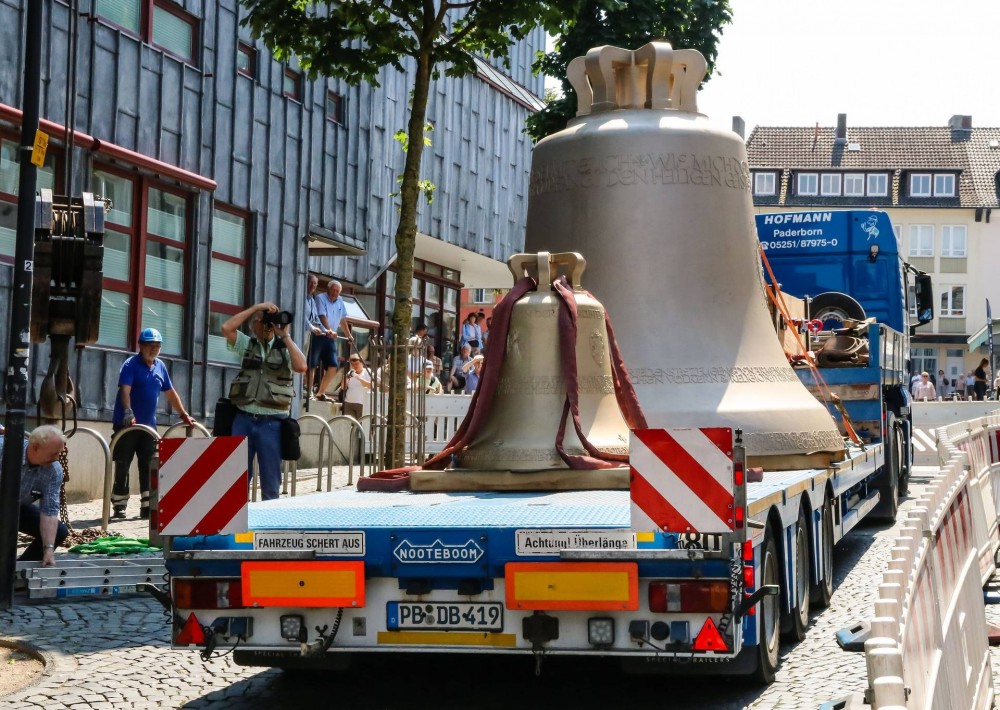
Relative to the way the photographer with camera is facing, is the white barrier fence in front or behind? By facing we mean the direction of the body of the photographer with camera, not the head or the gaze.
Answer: in front

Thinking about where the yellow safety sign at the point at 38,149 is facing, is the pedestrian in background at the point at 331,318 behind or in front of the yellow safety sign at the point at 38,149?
behind

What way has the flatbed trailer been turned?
away from the camera

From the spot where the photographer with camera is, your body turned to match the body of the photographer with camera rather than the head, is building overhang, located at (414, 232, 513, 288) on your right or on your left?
on your left

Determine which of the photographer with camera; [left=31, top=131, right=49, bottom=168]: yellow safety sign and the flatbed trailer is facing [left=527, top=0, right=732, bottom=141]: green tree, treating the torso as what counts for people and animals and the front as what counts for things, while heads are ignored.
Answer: the flatbed trailer

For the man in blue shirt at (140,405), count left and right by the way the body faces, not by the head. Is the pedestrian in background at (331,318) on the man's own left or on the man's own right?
on the man's own left

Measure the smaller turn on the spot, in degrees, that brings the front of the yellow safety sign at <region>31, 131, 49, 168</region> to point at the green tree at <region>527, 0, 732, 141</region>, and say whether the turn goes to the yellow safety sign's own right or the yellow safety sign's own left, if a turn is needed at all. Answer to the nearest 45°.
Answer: approximately 135° to the yellow safety sign's own left

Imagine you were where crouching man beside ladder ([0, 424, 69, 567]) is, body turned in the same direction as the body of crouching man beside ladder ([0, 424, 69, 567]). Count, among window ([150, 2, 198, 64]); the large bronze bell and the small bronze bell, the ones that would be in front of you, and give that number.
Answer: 2
